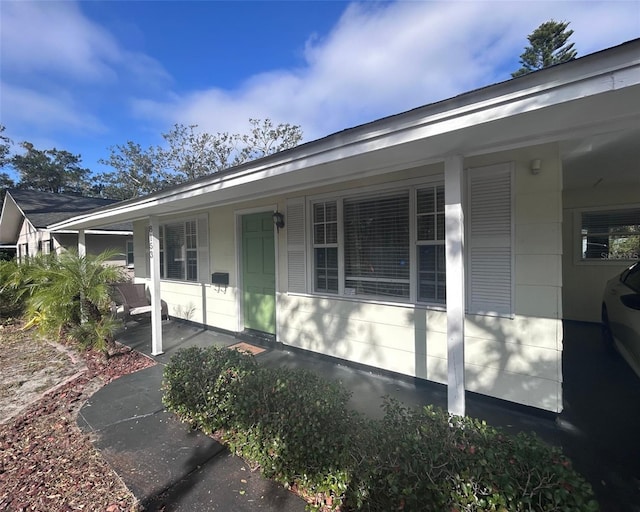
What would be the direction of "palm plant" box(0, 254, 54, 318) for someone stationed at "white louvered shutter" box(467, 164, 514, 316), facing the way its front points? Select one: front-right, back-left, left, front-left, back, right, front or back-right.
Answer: front-right

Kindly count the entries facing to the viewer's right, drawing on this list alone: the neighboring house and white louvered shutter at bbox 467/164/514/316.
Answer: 0

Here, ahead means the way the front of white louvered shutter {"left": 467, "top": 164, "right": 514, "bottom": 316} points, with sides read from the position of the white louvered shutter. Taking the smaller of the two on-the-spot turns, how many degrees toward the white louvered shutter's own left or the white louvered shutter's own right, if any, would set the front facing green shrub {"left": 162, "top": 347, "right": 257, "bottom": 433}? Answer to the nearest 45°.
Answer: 0° — it already faces it

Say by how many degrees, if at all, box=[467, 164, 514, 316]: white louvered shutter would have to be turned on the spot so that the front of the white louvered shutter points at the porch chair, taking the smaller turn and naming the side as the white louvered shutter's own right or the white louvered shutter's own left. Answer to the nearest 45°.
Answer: approximately 45° to the white louvered shutter's own right

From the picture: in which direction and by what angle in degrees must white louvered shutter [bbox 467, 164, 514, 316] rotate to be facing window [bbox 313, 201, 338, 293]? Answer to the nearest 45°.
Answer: approximately 45° to its right

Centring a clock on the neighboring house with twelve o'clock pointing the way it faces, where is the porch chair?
The porch chair is roughly at 10 o'clock from the neighboring house.

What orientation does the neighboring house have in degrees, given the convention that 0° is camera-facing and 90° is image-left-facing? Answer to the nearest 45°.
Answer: approximately 45°

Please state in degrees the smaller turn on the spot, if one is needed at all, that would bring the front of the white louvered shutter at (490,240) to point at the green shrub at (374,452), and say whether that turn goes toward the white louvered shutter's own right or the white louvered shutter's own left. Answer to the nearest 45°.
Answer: approximately 45° to the white louvered shutter's own left

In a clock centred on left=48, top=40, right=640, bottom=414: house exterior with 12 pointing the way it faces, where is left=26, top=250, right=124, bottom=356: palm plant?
The palm plant is roughly at 2 o'clock from the house exterior.

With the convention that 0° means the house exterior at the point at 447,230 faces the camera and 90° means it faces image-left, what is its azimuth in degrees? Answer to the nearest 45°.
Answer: approximately 45°

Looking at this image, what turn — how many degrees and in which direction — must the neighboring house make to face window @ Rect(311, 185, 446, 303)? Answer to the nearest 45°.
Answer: approximately 45° to its left
